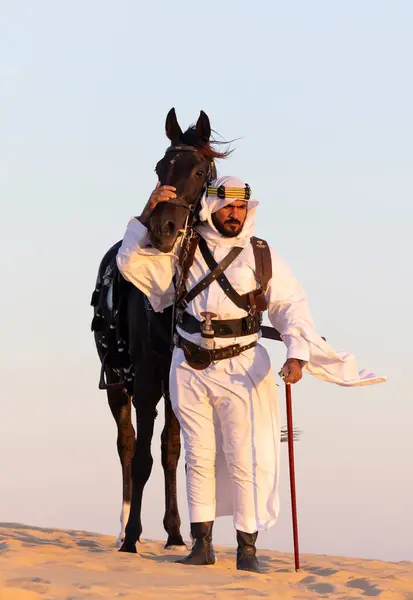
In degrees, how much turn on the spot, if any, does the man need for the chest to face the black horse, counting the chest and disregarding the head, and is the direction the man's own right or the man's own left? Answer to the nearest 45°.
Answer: approximately 135° to the man's own right

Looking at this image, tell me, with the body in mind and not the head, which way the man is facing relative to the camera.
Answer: toward the camera
